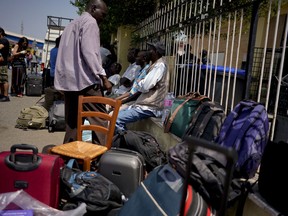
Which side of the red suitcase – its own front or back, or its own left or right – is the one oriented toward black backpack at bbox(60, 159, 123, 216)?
left

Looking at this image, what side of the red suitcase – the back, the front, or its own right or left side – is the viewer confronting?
front

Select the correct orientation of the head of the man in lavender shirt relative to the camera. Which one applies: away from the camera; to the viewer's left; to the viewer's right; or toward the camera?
to the viewer's right

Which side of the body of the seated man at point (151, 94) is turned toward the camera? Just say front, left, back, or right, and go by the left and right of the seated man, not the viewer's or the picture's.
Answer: left

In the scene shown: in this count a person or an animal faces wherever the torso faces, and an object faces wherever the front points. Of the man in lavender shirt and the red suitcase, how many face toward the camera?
1

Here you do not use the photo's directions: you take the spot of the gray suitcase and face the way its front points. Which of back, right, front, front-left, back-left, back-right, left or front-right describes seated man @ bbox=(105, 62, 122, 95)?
back-right

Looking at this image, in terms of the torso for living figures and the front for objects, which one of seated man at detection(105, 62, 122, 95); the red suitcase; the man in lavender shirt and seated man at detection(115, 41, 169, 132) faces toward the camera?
the red suitcase

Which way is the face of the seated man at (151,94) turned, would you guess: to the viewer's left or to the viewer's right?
to the viewer's left

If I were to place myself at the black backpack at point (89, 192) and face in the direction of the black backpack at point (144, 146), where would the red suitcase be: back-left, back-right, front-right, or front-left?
back-left

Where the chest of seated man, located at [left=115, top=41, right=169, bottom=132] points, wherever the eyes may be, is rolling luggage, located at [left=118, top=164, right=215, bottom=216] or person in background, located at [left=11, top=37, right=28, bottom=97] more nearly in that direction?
the person in background

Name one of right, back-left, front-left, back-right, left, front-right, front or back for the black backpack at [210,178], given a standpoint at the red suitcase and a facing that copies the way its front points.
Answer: front-left

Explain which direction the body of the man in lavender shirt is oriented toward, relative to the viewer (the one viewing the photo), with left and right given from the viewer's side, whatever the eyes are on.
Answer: facing away from the viewer and to the right of the viewer

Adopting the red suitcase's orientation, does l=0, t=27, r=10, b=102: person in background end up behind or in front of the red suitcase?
behind
